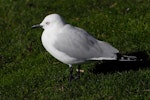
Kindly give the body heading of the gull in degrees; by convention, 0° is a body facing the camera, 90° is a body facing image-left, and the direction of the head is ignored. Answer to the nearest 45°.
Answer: approximately 90°
